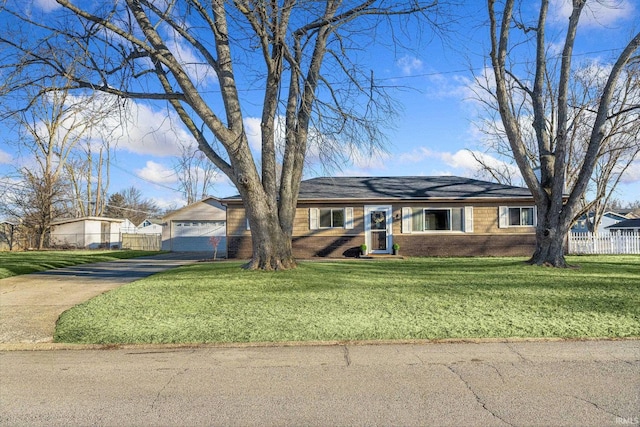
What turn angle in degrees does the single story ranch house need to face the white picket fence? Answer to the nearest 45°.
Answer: approximately 90° to its left

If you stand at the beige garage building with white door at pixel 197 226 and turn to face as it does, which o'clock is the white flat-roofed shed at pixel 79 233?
The white flat-roofed shed is roughly at 4 o'clock from the beige garage building with white door.

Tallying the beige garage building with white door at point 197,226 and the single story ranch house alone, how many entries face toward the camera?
2

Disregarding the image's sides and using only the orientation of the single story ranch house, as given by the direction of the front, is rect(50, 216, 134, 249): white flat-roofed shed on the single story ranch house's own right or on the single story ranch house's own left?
on the single story ranch house's own right

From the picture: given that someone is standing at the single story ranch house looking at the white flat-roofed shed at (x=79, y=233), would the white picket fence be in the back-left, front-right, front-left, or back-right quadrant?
back-right

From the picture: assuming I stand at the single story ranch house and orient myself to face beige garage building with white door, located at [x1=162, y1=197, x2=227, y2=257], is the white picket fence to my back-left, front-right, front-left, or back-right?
back-right

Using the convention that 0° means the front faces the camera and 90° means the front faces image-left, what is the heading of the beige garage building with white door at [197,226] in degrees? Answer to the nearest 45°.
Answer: approximately 0°

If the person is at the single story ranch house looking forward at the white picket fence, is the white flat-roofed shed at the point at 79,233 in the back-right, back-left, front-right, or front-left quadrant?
back-left

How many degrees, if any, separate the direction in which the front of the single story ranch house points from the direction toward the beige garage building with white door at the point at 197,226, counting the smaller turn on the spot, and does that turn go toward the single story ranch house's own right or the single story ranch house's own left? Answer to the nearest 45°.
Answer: approximately 135° to the single story ranch house's own right

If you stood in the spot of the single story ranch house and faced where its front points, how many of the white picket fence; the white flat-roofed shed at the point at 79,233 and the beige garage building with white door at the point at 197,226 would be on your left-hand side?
1
